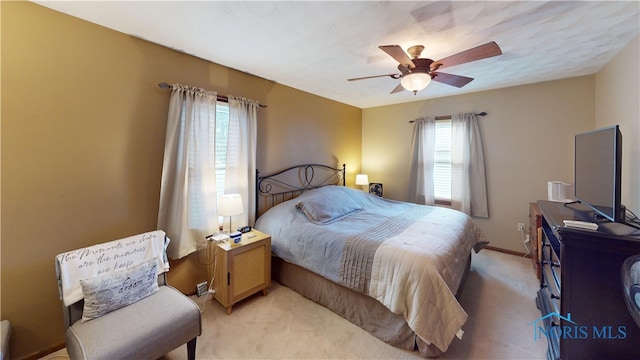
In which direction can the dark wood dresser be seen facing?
to the viewer's left

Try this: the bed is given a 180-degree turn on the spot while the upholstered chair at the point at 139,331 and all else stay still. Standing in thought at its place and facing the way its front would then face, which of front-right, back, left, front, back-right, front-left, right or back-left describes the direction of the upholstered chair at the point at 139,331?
left

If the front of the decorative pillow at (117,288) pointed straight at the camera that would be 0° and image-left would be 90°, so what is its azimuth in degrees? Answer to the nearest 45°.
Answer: approximately 315°

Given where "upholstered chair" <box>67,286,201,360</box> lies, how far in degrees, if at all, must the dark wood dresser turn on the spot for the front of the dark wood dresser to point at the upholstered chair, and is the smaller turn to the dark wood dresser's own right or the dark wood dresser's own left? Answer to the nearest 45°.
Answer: approximately 45° to the dark wood dresser's own left

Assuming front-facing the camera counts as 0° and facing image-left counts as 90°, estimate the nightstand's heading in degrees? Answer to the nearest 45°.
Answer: approximately 315°

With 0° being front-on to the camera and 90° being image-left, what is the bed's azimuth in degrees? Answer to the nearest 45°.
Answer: approximately 315°
